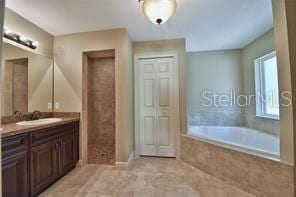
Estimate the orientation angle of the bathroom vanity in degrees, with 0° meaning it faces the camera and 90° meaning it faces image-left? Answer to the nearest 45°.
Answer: approximately 315°

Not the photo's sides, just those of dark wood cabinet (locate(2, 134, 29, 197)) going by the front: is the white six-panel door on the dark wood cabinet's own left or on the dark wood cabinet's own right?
on the dark wood cabinet's own left

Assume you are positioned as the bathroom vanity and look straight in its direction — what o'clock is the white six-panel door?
The white six-panel door is roughly at 10 o'clock from the bathroom vanity.

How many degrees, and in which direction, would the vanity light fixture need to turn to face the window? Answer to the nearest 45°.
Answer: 0° — it already faces it

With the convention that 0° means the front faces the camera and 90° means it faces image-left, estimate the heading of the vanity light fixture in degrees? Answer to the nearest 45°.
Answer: approximately 315°
